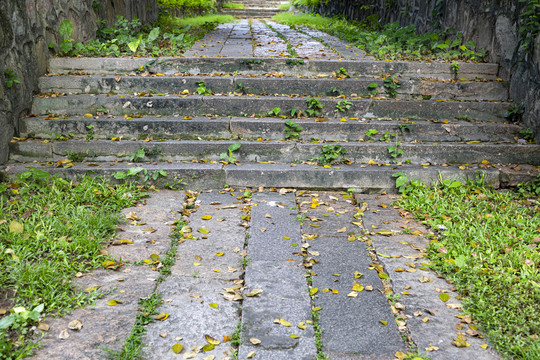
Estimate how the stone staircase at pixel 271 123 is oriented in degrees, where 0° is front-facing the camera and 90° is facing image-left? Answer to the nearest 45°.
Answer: approximately 0°

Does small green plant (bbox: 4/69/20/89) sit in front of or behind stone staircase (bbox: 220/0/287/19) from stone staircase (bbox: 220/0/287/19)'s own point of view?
in front

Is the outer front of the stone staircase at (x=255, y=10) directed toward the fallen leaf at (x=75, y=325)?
yes

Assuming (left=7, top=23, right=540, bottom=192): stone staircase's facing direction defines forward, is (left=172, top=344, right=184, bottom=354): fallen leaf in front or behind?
in front

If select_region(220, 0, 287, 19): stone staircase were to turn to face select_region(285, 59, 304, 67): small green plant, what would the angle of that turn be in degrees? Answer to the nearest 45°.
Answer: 0° — it already faces it

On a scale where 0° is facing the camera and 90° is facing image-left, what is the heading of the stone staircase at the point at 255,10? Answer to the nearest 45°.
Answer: approximately 0°

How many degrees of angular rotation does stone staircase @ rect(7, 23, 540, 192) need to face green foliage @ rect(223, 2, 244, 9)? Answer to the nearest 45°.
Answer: approximately 180°

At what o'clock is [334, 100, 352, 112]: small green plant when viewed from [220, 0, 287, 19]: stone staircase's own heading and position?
The small green plant is roughly at 12 o'clock from the stone staircase.

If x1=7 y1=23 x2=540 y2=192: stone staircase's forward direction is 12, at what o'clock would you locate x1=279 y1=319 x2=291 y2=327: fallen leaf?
The fallen leaf is roughly at 12 o'clock from the stone staircase.

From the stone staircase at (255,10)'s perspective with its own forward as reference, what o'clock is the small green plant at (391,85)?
The small green plant is roughly at 12 o'clock from the stone staircase.

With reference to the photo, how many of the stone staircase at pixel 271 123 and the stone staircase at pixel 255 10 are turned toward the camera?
2
